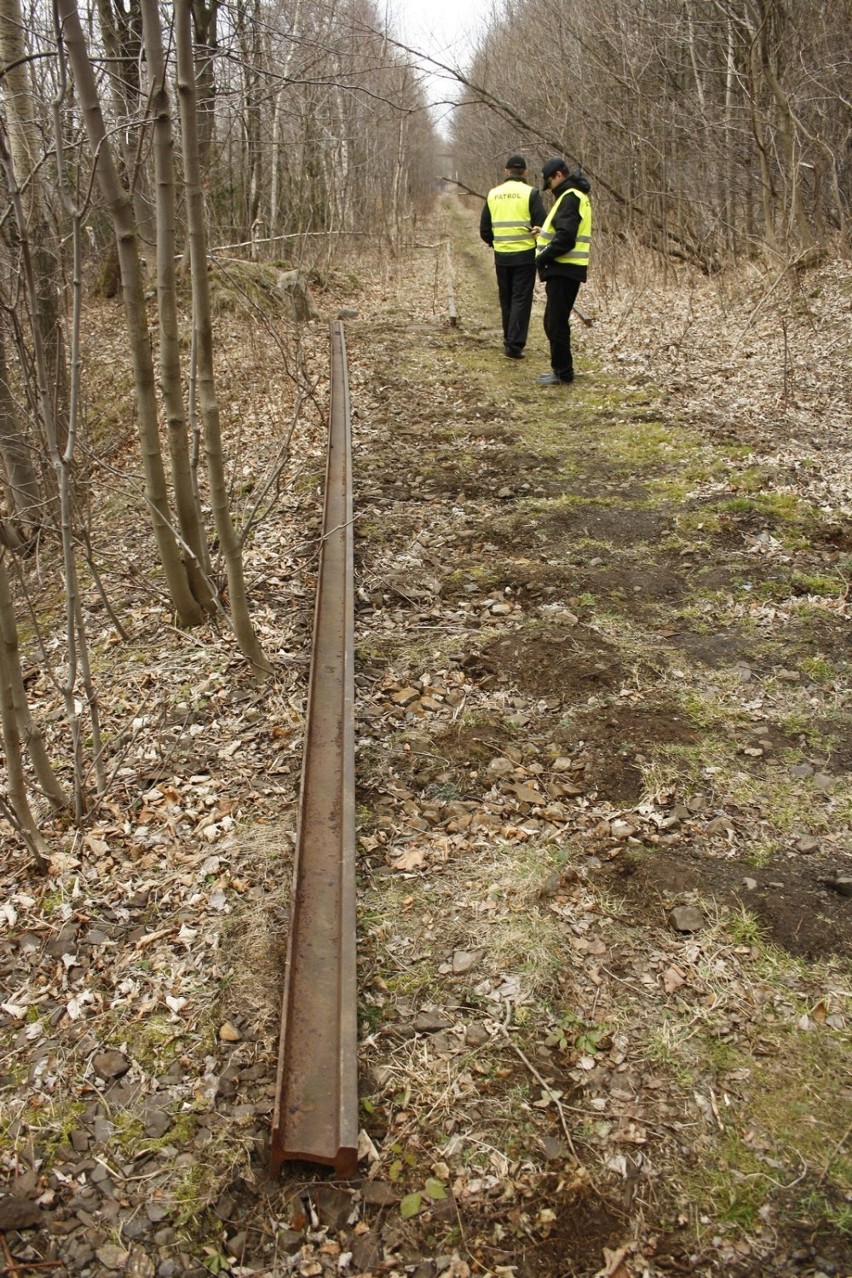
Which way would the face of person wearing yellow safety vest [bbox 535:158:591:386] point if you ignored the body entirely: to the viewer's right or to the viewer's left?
to the viewer's left

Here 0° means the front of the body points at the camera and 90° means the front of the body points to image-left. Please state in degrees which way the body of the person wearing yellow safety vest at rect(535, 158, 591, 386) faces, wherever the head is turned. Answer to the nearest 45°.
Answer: approximately 90°

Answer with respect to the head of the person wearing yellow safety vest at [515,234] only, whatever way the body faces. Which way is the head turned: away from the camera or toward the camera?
away from the camera

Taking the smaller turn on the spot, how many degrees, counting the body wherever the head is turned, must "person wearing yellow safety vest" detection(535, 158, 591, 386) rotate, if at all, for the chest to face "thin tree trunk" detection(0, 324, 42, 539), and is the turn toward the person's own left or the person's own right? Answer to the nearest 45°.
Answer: approximately 45° to the person's own left

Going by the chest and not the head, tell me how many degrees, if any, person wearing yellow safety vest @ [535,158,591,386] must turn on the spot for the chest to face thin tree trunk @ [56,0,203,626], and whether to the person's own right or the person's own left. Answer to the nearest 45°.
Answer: approximately 90° to the person's own left

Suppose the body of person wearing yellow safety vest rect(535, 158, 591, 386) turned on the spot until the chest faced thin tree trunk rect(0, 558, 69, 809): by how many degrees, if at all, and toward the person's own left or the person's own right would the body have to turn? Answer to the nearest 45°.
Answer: approximately 90° to the person's own left

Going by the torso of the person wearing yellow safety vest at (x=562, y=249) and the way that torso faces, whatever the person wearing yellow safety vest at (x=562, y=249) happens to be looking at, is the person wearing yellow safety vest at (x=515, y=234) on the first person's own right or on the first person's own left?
on the first person's own right

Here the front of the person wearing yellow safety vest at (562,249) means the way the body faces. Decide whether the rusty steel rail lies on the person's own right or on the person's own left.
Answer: on the person's own left
